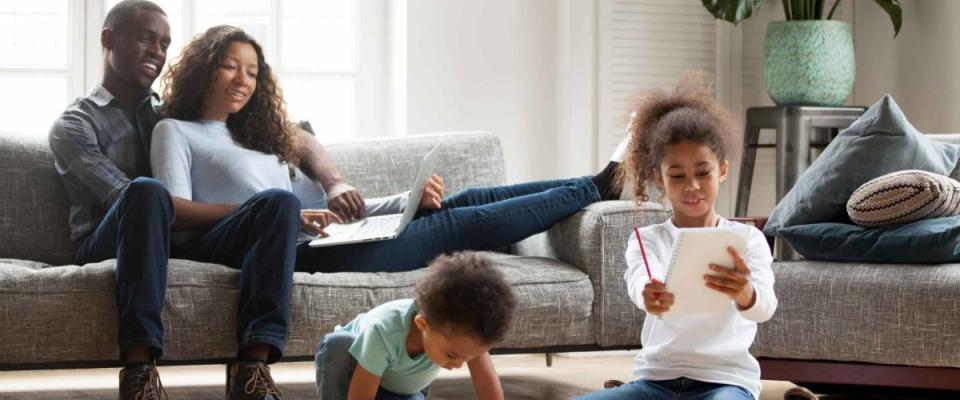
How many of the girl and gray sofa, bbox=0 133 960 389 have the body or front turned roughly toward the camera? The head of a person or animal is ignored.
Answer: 2

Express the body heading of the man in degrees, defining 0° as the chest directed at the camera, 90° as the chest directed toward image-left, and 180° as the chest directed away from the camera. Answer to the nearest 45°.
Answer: approximately 315°

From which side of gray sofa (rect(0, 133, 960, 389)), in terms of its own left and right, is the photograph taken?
front

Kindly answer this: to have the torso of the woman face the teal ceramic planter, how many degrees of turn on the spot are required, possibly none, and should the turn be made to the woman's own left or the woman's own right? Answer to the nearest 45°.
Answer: approximately 90° to the woman's own left

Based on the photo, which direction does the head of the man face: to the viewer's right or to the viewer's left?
to the viewer's right

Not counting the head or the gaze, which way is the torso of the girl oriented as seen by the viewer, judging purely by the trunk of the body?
toward the camera

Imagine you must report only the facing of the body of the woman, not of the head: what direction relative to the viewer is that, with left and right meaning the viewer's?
facing the viewer and to the right of the viewer

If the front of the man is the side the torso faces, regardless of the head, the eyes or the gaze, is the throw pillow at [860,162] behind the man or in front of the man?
in front

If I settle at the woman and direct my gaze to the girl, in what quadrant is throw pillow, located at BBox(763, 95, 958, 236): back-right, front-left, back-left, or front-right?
front-left

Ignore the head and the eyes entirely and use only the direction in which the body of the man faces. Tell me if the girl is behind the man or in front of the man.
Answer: in front

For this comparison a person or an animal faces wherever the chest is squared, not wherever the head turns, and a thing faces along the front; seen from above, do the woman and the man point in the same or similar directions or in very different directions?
same or similar directions

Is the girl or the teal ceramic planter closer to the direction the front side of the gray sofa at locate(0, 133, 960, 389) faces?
the girl
